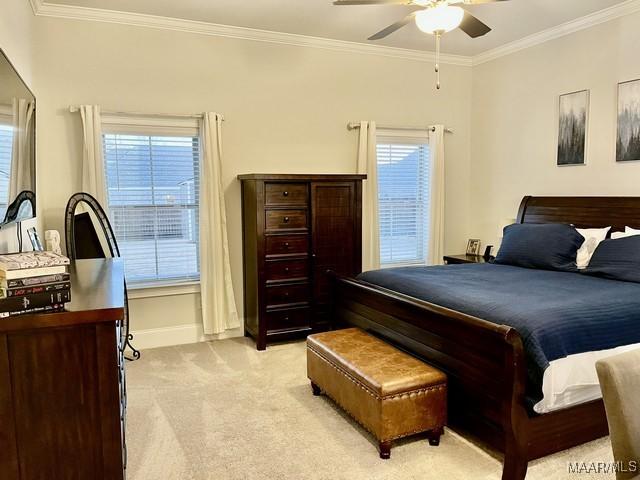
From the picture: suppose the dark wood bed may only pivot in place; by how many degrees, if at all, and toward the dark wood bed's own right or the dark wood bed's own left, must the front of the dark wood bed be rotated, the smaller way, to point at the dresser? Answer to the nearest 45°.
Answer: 0° — it already faces it

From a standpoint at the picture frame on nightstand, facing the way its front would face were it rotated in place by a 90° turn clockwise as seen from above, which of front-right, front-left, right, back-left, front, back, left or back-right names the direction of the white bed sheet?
back-left

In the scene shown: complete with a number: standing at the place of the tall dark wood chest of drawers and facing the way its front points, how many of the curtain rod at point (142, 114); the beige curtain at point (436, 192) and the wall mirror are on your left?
1

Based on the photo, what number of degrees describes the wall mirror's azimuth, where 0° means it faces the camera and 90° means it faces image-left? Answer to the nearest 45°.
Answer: approximately 270°

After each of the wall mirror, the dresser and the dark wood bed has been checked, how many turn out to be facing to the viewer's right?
2

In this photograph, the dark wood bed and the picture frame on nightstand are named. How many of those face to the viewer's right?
0

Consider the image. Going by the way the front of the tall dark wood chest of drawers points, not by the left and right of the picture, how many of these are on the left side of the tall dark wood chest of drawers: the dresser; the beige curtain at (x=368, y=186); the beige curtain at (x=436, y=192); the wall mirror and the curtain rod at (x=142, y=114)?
2

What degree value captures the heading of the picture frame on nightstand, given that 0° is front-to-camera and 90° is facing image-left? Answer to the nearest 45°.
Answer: approximately 45°

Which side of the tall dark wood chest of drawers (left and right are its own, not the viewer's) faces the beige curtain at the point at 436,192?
left

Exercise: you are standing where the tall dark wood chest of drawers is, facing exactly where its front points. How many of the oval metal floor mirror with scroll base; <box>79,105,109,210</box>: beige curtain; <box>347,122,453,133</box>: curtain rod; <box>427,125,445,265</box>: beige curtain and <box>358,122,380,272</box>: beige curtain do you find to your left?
3

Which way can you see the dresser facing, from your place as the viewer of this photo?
facing to the right of the viewer

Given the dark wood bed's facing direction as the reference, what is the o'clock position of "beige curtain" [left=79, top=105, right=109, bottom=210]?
The beige curtain is roughly at 2 o'clock from the dark wood bed.

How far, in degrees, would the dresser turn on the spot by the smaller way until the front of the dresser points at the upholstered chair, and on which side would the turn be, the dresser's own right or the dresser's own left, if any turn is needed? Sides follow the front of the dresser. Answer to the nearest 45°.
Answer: approximately 45° to the dresser's own right

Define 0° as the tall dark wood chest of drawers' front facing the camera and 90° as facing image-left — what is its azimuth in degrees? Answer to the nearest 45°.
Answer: approximately 315°
